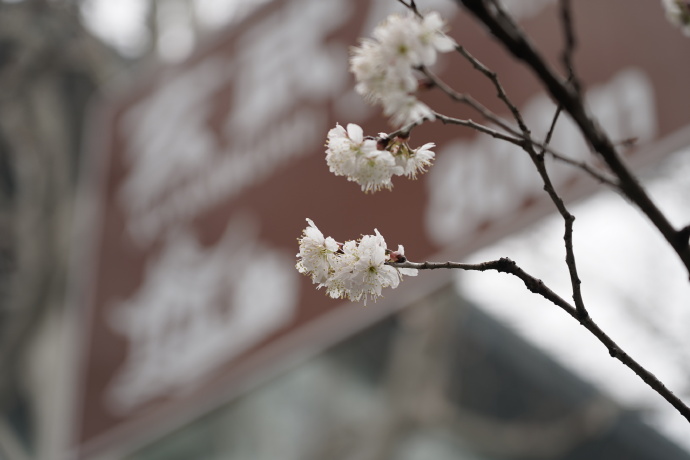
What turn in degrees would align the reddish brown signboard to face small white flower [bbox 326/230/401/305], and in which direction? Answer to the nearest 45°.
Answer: approximately 45° to its left

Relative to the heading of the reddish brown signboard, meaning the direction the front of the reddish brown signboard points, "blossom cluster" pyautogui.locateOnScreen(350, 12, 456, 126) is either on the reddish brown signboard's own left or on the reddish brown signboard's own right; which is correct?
on the reddish brown signboard's own left

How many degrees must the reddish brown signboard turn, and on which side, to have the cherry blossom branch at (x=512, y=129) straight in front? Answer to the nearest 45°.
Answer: approximately 45° to its left

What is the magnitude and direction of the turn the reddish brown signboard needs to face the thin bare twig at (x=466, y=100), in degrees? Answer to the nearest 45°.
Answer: approximately 45° to its left

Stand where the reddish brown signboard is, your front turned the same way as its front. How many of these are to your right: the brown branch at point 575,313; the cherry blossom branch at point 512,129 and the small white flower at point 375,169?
0

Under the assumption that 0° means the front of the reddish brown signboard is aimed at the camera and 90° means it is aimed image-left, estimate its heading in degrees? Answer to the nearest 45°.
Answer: approximately 45°

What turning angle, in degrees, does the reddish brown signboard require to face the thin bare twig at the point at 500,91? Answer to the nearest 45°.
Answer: approximately 45° to its left

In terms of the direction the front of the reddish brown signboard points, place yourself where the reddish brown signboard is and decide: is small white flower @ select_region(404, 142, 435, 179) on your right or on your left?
on your left
